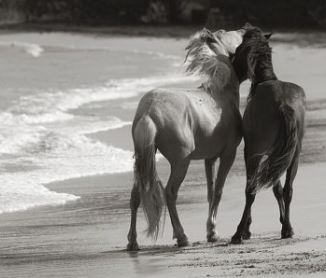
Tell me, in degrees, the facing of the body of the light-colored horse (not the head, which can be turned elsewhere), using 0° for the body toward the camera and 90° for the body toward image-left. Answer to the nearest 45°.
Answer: approximately 225°

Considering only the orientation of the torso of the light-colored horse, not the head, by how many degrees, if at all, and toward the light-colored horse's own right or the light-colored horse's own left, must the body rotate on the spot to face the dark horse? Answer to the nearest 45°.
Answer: approximately 45° to the light-colored horse's own right
